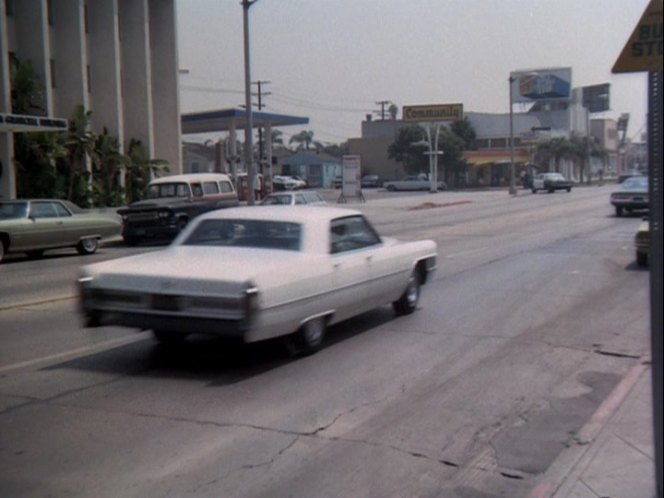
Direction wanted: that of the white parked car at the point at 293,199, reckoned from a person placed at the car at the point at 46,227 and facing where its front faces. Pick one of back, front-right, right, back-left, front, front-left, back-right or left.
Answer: back

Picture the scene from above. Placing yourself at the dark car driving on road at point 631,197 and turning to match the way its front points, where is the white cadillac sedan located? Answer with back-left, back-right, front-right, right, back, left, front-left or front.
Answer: back

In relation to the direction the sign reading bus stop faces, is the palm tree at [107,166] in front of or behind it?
behind

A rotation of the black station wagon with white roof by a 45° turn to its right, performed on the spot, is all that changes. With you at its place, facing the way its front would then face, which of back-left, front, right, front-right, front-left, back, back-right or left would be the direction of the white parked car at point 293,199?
back-right

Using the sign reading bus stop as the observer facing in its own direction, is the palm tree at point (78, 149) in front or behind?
behind

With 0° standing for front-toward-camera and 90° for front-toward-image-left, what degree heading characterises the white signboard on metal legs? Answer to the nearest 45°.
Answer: approximately 0°

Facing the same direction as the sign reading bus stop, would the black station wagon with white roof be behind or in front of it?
behind
